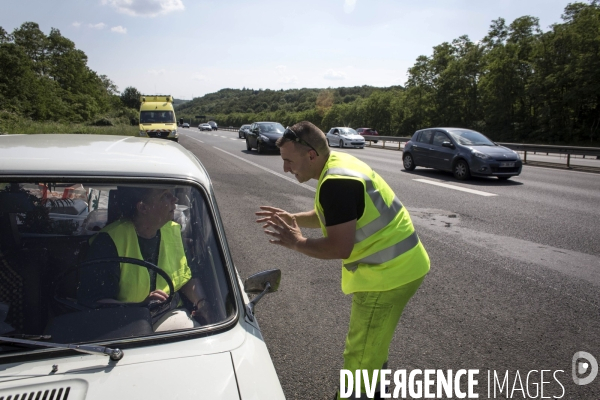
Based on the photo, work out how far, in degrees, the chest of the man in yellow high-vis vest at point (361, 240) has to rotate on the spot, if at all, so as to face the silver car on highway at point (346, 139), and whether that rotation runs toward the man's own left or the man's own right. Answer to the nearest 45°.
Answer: approximately 90° to the man's own right

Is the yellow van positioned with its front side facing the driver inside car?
yes

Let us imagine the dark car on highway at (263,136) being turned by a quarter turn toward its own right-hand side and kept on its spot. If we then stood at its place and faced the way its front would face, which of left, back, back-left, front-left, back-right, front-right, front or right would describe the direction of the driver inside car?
front-left

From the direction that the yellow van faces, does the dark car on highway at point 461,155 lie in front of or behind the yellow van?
in front

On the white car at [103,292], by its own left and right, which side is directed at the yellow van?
back

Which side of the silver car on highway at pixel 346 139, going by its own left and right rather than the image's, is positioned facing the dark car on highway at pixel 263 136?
right

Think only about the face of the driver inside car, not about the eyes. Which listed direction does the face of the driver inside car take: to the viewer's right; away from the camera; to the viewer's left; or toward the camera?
to the viewer's right

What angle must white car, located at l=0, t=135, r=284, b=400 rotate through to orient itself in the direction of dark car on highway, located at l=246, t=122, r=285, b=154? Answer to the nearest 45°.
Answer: approximately 180°

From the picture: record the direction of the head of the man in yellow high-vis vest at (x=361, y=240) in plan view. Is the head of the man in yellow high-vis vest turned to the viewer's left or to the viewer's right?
to the viewer's left

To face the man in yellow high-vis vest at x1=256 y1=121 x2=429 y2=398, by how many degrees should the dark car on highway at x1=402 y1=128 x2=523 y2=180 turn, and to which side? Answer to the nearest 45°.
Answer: approximately 45° to its right
